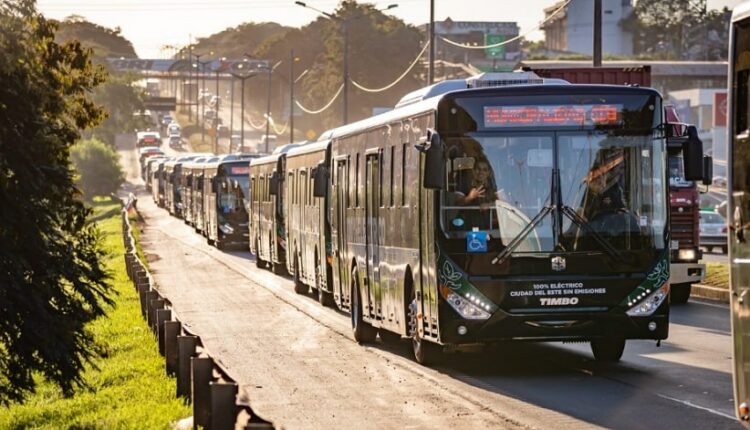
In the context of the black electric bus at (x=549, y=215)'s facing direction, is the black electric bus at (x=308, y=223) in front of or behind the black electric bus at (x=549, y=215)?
behind

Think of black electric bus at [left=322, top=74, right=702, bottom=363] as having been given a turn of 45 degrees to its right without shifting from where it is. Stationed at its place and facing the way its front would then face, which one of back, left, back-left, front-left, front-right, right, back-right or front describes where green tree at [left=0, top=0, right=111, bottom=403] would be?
front-right

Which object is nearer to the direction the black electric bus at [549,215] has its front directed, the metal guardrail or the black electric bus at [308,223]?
the metal guardrail

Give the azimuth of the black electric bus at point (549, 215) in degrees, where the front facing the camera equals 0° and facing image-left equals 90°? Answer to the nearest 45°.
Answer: approximately 0°
